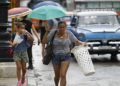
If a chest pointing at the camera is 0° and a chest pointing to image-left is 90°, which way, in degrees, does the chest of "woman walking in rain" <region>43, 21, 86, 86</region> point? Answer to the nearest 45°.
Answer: approximately 0°

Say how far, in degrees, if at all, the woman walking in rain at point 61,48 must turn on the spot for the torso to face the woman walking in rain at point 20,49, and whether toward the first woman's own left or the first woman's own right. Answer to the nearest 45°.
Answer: approximately 135° to the first woman's own right

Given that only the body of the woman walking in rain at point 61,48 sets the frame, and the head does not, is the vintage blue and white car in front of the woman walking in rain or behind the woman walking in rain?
behind
